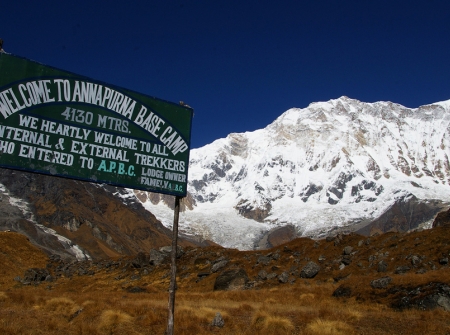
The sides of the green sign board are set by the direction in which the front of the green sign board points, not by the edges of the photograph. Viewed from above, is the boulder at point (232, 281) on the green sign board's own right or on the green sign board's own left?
on the green sign board's own left

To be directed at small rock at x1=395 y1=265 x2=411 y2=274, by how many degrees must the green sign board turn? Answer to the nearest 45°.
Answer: approximately 90° to its left

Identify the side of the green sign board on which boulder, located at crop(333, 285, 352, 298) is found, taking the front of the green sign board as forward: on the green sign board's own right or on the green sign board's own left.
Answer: on the green sign board's own left

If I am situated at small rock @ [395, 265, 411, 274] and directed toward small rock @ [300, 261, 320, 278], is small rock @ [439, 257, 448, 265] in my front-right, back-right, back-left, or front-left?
back-right

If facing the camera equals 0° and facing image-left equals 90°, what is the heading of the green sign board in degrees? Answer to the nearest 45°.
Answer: approximately 315°

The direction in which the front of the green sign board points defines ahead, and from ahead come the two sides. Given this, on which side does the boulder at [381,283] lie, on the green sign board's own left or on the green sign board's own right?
on the green sign board's own left

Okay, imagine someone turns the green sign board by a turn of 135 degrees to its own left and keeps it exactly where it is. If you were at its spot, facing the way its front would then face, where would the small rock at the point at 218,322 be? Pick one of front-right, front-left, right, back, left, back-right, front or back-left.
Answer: front-right

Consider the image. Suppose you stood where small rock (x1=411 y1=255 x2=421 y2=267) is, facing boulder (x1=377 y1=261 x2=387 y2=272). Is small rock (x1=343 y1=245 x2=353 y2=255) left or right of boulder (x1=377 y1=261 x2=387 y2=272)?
right

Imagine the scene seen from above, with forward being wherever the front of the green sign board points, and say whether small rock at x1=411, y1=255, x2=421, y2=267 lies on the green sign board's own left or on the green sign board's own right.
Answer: on the green sign board's own left
